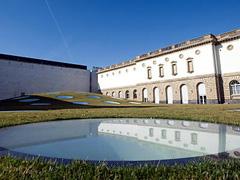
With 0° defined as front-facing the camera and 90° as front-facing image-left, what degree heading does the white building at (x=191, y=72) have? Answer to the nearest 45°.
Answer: approximately 45°
